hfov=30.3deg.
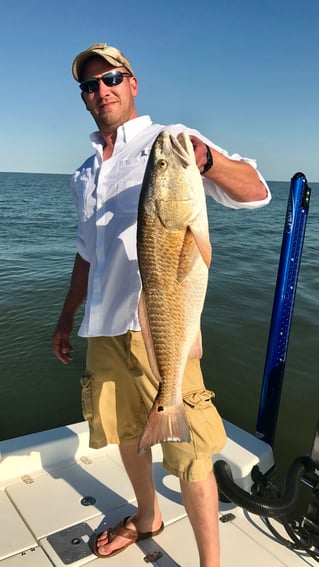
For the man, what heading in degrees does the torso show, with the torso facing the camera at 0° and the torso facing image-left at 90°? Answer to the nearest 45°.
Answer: approximately 45°
